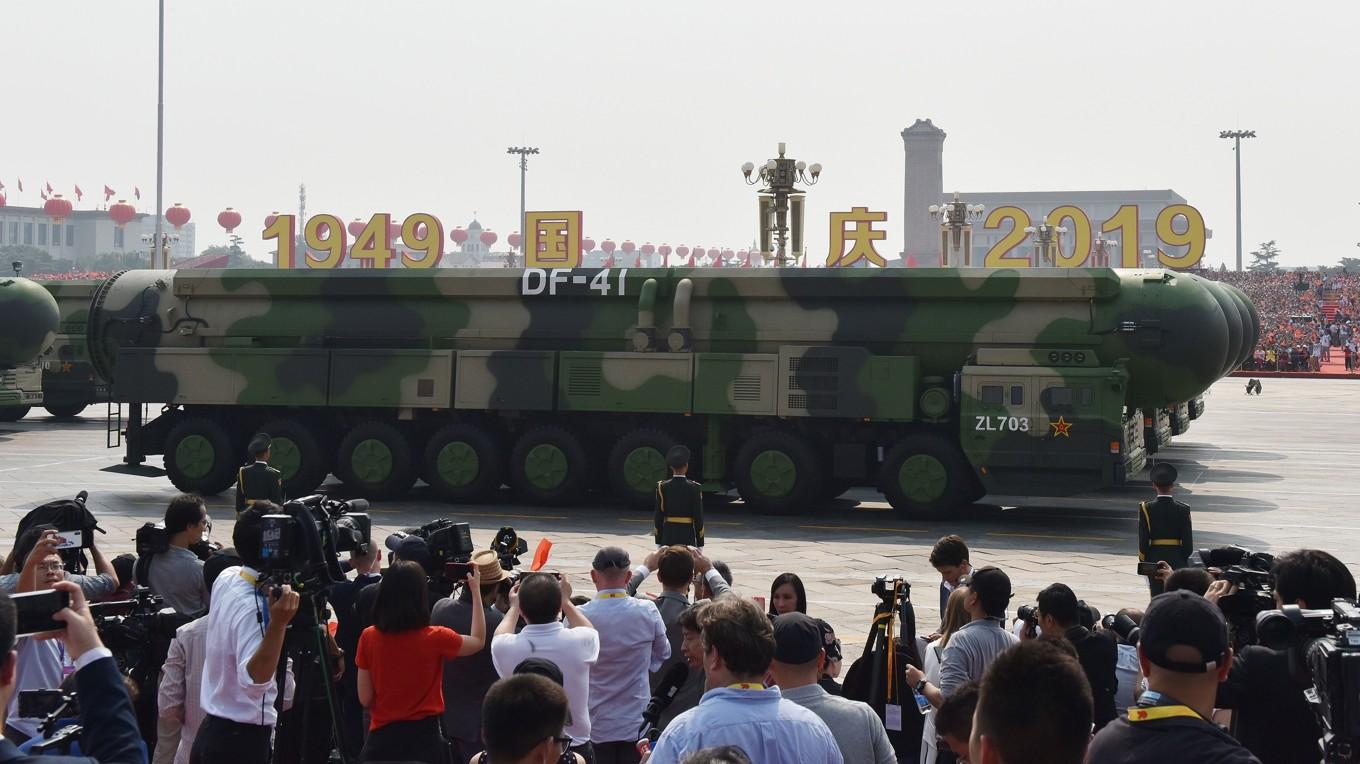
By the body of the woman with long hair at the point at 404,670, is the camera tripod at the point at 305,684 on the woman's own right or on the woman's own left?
on the woman's own left

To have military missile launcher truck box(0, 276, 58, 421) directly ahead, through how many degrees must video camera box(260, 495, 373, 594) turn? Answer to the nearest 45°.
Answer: approximately 45° to its left

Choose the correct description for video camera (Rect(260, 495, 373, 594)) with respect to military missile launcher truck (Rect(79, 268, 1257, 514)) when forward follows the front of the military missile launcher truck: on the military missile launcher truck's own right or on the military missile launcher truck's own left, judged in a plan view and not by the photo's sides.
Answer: on the military missile launcher truck's own right

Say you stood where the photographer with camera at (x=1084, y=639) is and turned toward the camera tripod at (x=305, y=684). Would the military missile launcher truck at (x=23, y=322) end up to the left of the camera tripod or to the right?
right

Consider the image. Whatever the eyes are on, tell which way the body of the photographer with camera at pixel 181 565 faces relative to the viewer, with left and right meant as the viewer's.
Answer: facing away from the viewer and to the right of the viewer

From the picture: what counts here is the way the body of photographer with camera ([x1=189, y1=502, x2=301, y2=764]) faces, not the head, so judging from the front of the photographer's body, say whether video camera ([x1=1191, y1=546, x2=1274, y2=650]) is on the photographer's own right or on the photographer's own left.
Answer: on the photographer's own right

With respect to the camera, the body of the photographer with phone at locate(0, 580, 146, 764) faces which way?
away from the camera

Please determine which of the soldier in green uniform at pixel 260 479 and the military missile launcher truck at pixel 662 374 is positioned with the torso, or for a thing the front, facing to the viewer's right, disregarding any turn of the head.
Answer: the military missile launcher truck

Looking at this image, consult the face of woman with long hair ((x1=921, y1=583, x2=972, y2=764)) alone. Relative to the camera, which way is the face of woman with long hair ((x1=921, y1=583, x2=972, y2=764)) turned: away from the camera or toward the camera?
away from the camera

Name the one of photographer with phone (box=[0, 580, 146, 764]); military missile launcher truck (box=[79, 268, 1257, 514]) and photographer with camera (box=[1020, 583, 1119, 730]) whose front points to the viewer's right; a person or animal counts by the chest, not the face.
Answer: the military missile launcher truck
